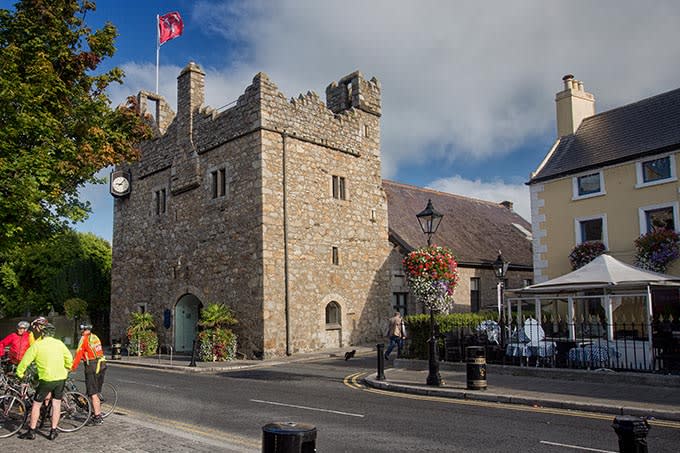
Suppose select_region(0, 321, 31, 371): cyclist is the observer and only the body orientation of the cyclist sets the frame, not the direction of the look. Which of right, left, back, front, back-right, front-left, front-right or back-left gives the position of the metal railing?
left

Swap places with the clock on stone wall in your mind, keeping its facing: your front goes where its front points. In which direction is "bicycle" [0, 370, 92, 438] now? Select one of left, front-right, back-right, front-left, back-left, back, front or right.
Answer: front

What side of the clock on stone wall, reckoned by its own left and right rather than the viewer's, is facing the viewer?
front

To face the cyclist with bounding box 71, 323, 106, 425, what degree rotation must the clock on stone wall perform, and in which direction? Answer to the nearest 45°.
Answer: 0° — it already faces them

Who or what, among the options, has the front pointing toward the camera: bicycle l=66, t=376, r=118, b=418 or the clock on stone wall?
the clock on stone wall
